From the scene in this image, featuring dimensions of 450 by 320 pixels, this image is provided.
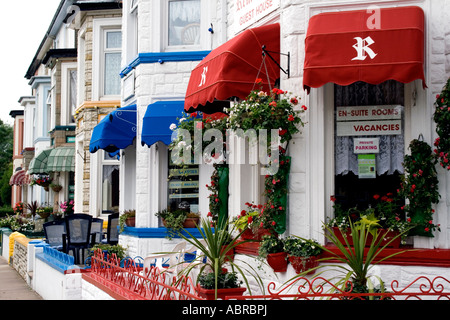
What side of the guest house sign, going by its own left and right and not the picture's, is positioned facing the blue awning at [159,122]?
right

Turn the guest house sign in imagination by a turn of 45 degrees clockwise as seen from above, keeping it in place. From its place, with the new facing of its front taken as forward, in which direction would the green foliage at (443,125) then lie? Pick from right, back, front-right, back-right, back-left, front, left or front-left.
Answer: back-left

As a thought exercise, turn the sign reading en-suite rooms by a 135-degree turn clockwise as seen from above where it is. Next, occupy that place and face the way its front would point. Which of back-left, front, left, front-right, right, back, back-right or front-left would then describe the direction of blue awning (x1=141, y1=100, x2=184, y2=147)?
front

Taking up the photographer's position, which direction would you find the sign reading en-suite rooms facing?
facing the viewer

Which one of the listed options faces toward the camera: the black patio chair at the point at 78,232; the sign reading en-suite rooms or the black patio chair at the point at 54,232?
the sign reading en-suite rooms

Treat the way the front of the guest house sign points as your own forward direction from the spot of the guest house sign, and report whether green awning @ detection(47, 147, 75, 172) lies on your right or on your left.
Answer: on your right
